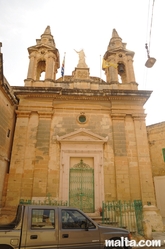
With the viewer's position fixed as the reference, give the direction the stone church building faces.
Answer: facing the viewer

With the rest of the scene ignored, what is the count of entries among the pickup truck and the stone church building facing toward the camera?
1

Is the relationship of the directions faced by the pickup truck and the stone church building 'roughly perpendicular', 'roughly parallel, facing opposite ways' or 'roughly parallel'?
roughly perpendicular

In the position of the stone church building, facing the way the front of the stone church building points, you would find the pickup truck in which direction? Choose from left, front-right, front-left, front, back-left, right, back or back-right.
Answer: front

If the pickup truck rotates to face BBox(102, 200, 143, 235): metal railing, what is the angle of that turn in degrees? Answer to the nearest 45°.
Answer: approximately 45° to its left

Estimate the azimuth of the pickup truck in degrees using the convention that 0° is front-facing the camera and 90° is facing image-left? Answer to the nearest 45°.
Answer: approximately 270°

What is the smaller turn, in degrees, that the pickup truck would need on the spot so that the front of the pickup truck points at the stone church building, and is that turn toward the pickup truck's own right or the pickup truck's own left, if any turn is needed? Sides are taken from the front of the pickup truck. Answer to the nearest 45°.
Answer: approximately 90° to the pickup truck's own left
